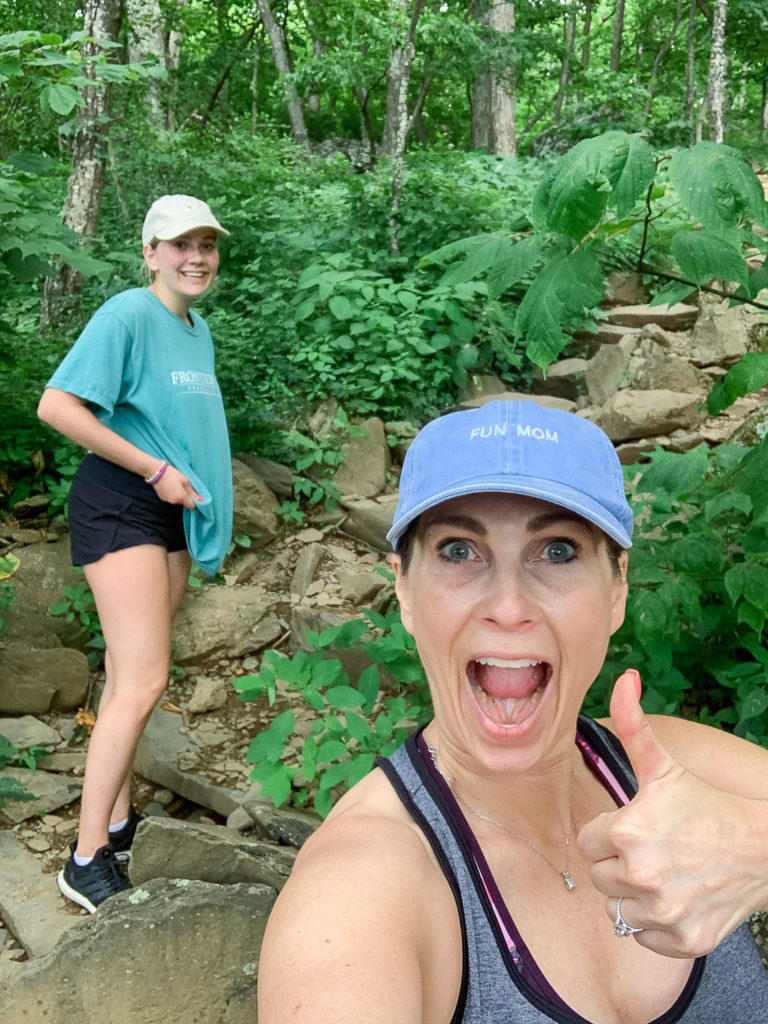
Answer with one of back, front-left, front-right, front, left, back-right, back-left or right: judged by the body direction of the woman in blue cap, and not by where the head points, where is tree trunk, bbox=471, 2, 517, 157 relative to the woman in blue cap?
back

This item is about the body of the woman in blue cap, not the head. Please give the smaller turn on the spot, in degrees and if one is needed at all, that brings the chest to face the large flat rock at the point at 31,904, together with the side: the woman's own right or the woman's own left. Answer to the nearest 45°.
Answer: approximately 135° to the woman's own right

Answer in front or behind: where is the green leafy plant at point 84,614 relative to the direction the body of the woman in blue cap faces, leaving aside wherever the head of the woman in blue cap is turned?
behind

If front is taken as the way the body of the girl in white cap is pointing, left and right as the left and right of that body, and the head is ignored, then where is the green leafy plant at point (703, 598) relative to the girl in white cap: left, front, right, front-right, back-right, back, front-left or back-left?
front-left

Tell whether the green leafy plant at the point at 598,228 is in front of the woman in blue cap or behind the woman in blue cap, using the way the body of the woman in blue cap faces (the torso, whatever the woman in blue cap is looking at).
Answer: behind

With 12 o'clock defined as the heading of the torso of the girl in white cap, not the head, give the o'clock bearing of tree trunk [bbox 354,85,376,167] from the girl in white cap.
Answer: The tree trunk is roughly at 8 o'clock from the girl in white cap.

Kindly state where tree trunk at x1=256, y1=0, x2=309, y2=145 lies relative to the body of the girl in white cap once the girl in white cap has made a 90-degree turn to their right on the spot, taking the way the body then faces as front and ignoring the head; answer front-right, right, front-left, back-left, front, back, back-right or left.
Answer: back-right

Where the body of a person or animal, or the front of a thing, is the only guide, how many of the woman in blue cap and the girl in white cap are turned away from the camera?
0

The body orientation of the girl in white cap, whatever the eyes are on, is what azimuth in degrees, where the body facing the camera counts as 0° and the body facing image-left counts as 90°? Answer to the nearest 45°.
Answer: approximately 315°
